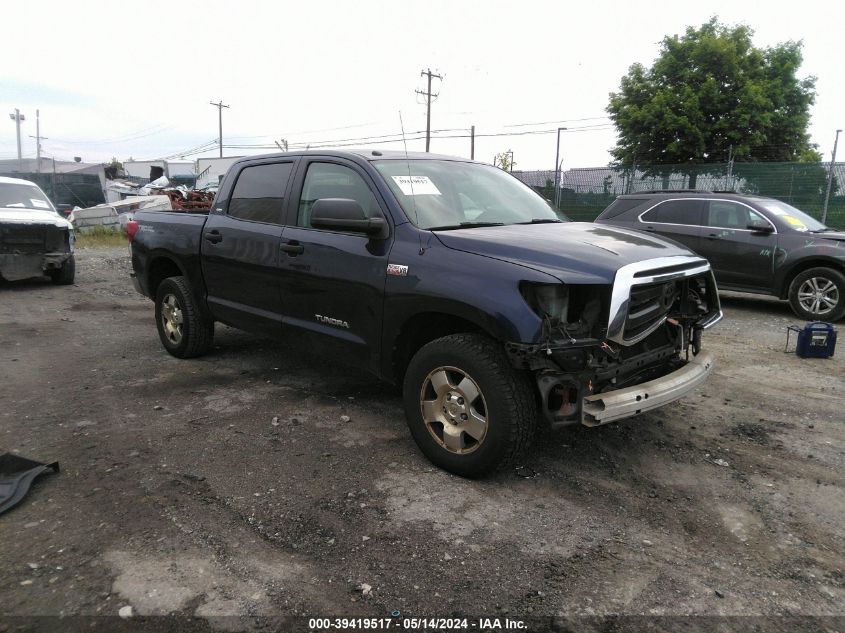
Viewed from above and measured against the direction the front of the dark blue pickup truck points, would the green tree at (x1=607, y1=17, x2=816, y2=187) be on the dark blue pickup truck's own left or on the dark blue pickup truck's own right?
on the dark blue pickup truck's own left

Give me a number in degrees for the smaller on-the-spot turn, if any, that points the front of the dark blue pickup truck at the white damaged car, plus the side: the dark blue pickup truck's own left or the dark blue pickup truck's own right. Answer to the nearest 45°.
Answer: approximately 180°

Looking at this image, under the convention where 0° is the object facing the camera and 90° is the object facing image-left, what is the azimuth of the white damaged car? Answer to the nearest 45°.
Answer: approximately 0°

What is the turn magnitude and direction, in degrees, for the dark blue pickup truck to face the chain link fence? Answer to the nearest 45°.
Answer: approximately 90° to its left

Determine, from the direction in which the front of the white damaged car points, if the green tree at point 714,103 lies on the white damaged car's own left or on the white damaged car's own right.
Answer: on the white damaged car's own left

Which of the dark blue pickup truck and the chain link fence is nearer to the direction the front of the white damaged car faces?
the dark blue pickup truck

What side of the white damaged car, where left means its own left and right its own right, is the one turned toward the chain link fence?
left

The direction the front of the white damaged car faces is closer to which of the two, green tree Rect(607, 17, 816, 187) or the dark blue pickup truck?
the dark blue pickup truck

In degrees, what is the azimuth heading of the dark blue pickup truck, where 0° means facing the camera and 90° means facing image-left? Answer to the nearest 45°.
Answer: approximately 315°
